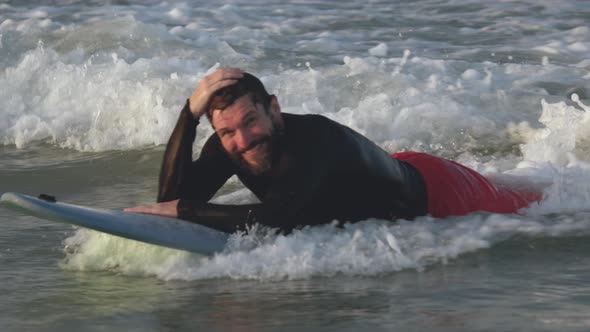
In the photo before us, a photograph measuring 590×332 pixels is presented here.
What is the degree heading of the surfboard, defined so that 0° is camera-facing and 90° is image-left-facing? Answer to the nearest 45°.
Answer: approximately 90°
